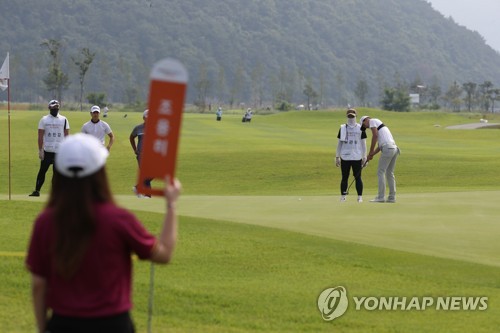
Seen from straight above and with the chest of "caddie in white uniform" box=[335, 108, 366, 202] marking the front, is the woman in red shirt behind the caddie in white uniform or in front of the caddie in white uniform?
in front

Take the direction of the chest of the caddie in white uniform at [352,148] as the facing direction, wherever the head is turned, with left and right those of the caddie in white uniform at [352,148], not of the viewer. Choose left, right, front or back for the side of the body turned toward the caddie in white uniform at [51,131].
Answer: right

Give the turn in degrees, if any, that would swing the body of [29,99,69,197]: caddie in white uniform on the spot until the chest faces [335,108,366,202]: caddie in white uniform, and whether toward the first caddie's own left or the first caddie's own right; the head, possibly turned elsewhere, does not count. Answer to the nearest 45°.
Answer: approximately 90° to the first caddie's own left

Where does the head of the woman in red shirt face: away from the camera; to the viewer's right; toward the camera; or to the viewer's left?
away from the camera

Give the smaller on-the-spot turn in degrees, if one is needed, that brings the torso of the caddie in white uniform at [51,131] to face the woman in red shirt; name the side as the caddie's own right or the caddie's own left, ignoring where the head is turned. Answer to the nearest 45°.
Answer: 0° — they already face them

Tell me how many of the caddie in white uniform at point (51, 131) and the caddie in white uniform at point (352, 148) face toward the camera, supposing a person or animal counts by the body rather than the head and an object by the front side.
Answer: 2

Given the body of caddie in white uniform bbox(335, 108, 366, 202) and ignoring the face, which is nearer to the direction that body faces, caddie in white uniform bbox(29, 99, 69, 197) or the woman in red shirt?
the woman in red shirt

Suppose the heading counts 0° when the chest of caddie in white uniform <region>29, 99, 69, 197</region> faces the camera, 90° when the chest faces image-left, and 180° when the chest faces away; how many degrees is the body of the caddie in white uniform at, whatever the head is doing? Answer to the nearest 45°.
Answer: approximately 0°

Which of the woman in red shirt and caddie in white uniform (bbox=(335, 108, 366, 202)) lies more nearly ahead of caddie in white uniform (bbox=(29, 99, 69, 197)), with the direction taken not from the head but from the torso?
the woman in red shirt
